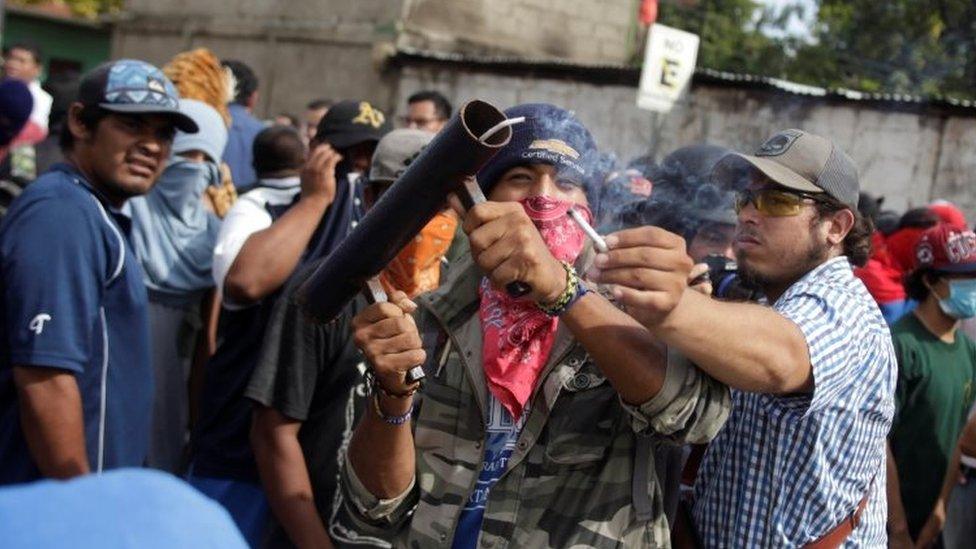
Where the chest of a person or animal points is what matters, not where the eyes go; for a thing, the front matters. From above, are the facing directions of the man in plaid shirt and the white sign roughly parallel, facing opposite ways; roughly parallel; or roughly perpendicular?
roughly perpendicular

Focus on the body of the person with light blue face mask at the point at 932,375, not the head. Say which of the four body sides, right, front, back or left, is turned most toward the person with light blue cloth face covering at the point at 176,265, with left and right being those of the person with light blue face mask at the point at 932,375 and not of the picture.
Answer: right

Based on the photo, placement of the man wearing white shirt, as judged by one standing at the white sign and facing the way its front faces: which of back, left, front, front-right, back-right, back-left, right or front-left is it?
right

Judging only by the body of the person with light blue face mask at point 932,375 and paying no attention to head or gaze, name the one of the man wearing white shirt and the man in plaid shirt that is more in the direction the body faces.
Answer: the man in plaid shirt

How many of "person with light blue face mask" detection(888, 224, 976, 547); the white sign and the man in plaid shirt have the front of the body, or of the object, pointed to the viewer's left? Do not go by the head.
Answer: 1

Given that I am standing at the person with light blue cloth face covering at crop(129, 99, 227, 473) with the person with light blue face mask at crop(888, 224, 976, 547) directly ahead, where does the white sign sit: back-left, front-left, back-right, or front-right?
front-left

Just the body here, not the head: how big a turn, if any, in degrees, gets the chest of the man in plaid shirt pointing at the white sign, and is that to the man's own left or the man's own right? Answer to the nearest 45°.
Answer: approximately 90° to the man's own right

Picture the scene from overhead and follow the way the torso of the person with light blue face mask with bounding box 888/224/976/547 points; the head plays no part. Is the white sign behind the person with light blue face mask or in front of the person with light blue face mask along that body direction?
behind

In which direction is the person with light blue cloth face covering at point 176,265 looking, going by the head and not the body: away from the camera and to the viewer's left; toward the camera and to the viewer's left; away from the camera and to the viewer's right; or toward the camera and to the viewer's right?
toward the camera and to the viewer's left

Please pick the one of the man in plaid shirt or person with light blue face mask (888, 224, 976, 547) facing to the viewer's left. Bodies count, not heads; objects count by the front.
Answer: the man in plaid shirt

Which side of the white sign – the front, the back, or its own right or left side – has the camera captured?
front

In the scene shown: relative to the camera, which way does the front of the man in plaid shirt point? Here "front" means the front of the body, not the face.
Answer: to the viewer's left

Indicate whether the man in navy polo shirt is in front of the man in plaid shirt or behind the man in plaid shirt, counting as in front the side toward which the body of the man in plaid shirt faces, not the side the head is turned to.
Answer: in front

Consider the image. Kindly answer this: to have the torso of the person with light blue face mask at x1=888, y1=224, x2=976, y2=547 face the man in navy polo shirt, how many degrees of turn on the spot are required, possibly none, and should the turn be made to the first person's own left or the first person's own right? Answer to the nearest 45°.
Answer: approximately 90° to the first person's own right

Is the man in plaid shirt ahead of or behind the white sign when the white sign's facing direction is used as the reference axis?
ahead

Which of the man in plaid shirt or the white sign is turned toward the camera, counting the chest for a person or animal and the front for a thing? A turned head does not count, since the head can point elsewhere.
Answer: the white sign

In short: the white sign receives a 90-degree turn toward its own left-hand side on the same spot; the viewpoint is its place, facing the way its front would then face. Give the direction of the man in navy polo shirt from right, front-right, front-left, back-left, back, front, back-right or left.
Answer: right

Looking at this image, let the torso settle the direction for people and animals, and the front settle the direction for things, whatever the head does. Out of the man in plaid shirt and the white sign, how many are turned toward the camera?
1
